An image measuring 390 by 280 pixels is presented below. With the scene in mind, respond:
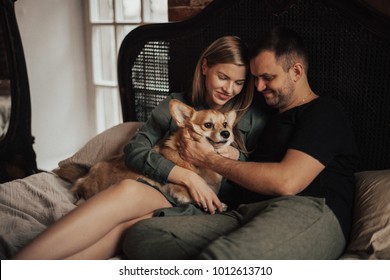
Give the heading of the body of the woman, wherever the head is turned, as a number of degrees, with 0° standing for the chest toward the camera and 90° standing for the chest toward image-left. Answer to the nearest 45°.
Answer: approximately 0°
